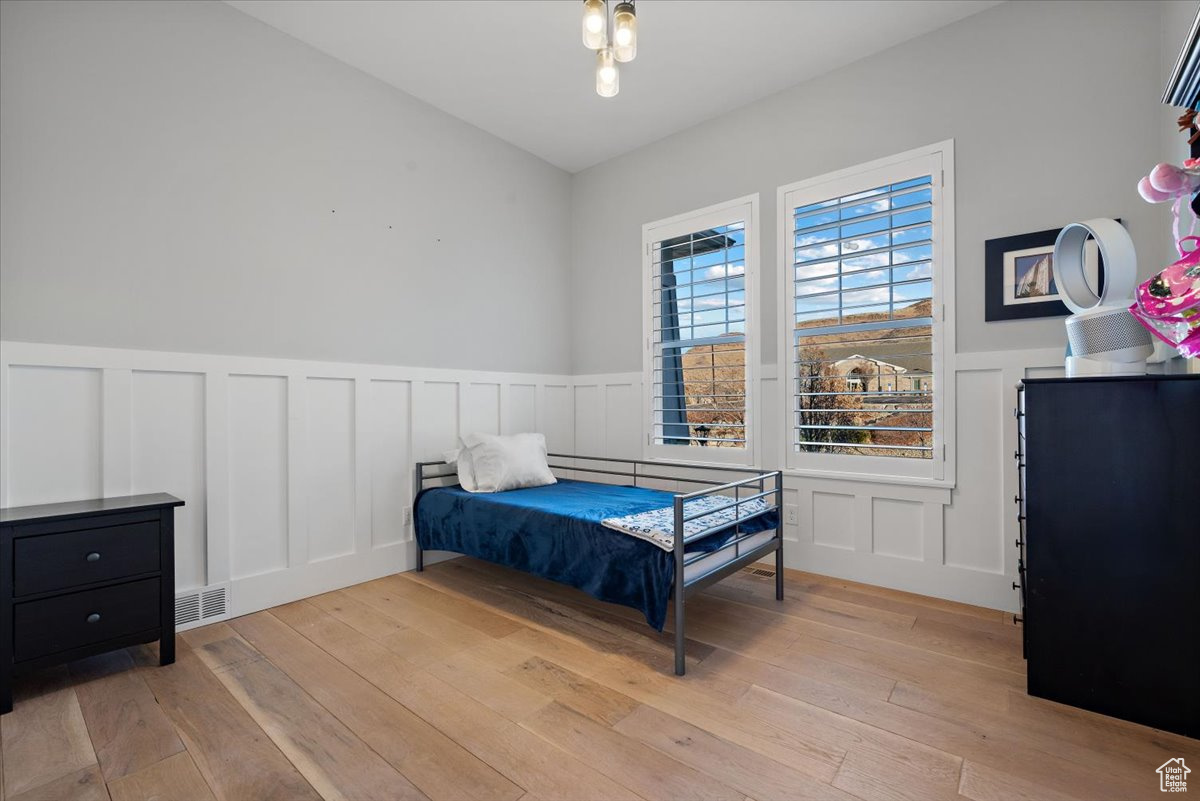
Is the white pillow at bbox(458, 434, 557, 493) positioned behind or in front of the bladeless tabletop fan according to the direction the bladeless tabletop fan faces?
in front

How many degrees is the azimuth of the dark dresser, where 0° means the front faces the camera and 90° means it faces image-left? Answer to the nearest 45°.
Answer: approximately 90°

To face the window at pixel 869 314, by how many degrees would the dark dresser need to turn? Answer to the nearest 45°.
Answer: approximately 45° to its right

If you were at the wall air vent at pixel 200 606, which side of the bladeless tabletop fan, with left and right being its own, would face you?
front

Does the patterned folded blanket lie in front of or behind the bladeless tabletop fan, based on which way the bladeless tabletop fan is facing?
in front

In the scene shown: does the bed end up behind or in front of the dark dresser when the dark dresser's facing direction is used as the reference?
in front

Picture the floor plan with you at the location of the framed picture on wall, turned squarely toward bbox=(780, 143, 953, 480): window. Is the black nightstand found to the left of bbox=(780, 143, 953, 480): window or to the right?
left

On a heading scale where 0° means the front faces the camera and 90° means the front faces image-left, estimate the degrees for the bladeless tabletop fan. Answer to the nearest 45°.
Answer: approximately 45°

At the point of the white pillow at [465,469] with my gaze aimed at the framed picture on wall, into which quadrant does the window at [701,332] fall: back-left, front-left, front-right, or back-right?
front-left
